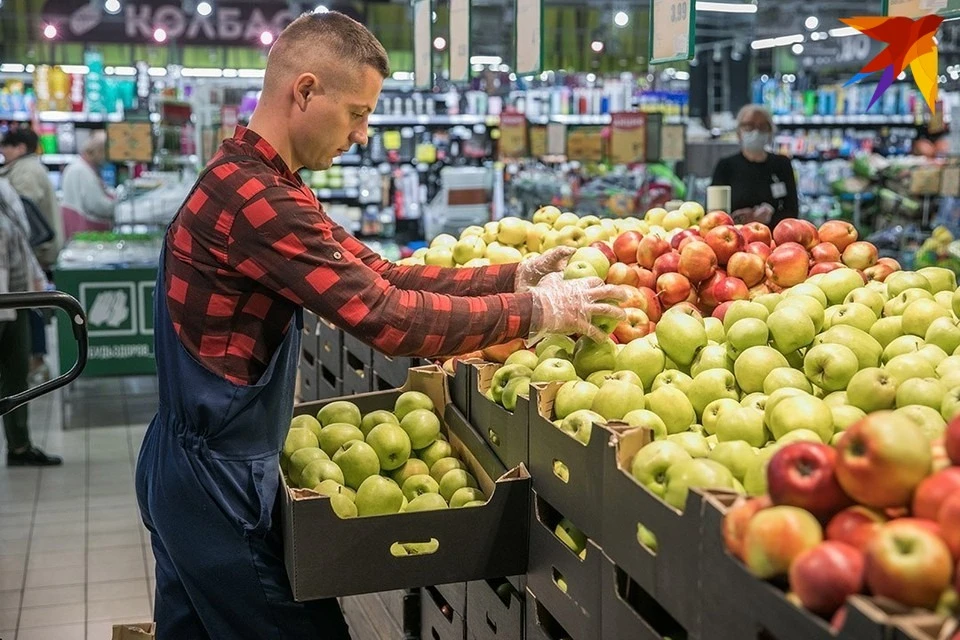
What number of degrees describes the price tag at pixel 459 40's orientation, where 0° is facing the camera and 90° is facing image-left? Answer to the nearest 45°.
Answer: approximately 0°

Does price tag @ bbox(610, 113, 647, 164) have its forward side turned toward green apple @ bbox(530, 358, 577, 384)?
yes

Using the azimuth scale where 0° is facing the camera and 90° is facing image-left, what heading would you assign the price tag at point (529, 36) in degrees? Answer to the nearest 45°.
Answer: approximately 0°

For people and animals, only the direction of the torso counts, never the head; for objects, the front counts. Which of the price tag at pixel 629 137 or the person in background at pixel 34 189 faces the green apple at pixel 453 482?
the price tag

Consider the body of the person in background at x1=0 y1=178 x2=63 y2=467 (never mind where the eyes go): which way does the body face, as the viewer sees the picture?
to the viewer's right

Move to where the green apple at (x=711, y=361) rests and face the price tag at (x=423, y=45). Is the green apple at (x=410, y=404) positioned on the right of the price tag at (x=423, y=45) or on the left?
left

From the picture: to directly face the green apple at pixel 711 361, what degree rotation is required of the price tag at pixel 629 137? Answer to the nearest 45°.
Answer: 0° — it already faces it
